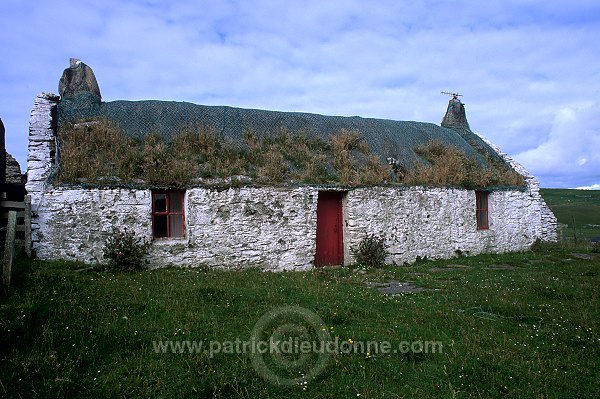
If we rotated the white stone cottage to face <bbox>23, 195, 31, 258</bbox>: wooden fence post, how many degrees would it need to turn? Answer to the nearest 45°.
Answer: approximately 45° to its right

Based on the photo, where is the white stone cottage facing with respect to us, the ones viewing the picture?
facing the viewer
